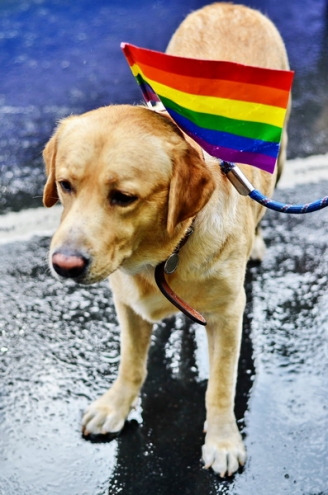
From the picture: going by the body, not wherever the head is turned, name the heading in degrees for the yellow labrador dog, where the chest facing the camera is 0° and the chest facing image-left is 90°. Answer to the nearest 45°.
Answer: approximately 45°
